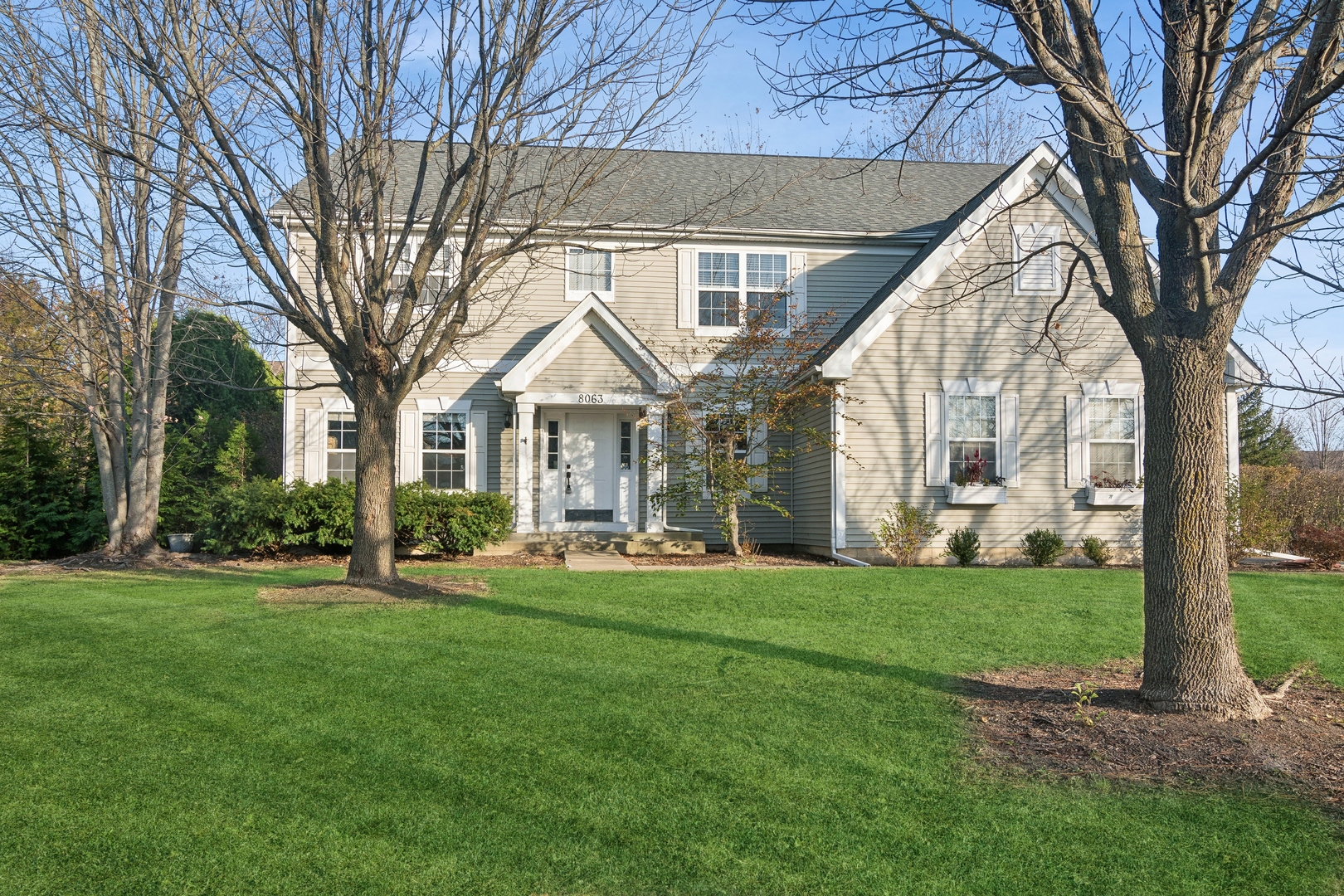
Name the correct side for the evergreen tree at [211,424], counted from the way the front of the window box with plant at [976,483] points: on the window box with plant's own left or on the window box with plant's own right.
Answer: on the window box with plant's own right

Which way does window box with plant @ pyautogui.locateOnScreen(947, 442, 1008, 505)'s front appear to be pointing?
toward the camera

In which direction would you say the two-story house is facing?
toward the camera

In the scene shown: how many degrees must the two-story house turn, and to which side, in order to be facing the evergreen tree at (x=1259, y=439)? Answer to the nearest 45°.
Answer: approximately 135° to its left

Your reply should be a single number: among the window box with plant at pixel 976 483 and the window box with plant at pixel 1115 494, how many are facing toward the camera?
2

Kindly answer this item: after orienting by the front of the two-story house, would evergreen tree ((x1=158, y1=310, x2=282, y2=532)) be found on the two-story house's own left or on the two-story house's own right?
on the two-story house's own right

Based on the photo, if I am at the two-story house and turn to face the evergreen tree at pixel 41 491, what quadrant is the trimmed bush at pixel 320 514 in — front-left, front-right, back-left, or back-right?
front-left

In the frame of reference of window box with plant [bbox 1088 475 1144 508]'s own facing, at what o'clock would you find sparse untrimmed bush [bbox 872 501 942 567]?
The sparse untrimmed bush is roughly at 2 o'clock from the window box with plant.

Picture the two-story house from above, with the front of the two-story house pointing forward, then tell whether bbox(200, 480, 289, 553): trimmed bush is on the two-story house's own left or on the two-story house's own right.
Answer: on the two-story house's own right

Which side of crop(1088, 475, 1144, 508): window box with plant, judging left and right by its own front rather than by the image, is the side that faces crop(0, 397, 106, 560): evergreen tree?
right

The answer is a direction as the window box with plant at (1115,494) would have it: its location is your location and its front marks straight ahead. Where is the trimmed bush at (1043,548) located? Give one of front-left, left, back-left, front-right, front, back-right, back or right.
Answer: front-right
